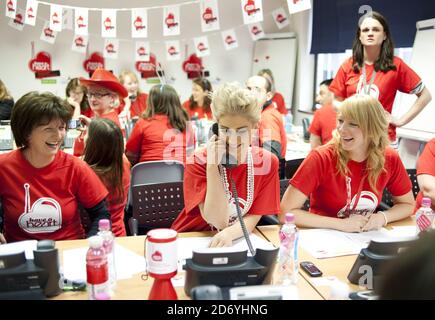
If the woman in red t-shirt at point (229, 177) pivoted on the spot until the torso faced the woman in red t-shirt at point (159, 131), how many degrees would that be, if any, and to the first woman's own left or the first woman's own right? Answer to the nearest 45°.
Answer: approximately 180°

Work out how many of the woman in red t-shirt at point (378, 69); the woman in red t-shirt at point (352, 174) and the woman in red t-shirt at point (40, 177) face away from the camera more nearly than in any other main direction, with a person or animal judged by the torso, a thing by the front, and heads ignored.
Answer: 0

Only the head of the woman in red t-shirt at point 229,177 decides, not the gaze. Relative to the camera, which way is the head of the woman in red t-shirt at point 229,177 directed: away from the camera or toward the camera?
toward the camera

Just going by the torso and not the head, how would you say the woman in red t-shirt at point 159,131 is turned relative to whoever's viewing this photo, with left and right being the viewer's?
facing away from the viewer

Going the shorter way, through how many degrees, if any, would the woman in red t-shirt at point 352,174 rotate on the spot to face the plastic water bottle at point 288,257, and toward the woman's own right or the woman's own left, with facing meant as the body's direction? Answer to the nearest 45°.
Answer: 0° — they already face it

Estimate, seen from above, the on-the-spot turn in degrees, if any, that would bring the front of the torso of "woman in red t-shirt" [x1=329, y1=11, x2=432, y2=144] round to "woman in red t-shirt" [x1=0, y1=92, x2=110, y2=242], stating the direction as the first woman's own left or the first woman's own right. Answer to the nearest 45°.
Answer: approximately 45° to the first woman's own right

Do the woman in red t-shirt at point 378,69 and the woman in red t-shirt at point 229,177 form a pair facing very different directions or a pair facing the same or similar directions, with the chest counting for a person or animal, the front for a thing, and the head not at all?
same or similar directions

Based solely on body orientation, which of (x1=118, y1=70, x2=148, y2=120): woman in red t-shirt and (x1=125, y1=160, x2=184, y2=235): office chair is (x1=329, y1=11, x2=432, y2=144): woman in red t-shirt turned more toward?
the office chair

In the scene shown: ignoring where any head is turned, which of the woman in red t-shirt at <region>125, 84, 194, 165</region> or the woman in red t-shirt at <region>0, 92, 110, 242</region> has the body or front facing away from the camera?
the woman in red t-shirt at <region>125, 84, 194, 165</region>

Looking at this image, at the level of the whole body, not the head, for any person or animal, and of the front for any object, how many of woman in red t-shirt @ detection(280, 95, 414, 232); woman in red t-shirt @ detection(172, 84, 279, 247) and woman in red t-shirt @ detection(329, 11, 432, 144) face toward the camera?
3

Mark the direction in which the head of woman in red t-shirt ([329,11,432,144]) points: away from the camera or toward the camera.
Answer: toward the camera

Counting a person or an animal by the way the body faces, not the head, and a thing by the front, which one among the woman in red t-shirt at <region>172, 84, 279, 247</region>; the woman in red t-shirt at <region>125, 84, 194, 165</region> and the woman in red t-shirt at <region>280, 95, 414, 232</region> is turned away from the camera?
the woman in red t-shirt at <region>125, 84, 194, 165</region>

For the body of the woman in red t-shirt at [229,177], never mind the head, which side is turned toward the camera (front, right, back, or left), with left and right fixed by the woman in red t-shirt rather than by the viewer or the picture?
front

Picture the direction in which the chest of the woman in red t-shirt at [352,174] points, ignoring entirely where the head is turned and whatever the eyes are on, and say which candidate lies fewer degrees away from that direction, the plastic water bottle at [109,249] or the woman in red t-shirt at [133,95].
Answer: the plastic water bottle

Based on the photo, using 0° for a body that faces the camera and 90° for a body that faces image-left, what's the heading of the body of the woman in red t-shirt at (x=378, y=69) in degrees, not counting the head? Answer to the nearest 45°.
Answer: approximately 0°

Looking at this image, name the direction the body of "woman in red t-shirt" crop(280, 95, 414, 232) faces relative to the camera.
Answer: toward the camera

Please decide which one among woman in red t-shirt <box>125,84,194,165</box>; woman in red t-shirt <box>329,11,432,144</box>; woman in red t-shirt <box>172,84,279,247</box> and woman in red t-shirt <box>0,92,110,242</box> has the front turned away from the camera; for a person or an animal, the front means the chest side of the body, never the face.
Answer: woman in red t-shirt <box>125,84,194,165</box>
